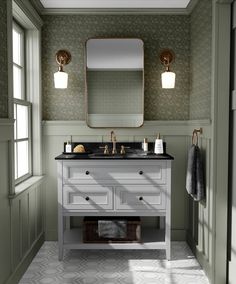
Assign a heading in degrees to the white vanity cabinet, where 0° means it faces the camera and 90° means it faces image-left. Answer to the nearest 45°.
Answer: approximately 0°

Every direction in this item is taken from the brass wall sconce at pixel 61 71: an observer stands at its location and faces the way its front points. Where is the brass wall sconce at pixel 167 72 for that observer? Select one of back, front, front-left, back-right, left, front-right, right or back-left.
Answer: left

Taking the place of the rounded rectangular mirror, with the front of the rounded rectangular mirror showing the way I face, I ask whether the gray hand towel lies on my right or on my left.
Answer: on my left
